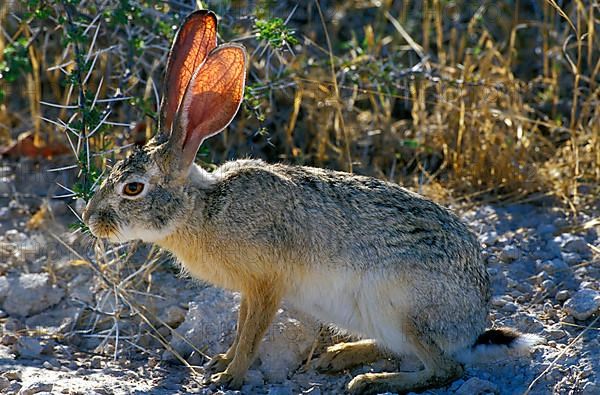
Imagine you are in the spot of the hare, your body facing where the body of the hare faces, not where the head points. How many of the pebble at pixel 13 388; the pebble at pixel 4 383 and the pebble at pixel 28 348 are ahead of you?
3

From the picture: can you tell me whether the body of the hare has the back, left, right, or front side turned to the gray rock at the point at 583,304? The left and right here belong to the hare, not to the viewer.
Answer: back

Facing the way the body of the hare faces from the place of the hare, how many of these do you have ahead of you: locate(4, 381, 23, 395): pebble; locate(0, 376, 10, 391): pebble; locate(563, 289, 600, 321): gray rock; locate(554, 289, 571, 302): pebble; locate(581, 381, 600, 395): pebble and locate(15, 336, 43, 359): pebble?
3

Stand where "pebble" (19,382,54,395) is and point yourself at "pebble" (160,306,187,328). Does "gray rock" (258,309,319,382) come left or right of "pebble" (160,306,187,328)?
right

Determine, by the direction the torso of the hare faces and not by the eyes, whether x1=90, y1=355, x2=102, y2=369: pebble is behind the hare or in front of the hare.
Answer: in front

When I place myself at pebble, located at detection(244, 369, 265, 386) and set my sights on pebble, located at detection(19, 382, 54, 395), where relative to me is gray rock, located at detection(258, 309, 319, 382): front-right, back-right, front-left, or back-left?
back-right

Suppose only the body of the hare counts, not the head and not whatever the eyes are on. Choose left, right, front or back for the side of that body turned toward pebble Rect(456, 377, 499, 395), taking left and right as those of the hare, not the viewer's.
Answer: back

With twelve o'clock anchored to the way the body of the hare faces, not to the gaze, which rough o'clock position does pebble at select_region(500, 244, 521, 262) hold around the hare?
The pebble is roughly at 5 o'clock from the hare.

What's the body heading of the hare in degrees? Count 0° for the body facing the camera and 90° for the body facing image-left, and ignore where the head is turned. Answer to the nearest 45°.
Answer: approximately 90°

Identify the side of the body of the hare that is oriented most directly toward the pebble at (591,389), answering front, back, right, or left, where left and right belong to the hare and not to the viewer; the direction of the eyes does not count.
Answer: back

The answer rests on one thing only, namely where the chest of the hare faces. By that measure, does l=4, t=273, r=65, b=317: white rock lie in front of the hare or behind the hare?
in front
